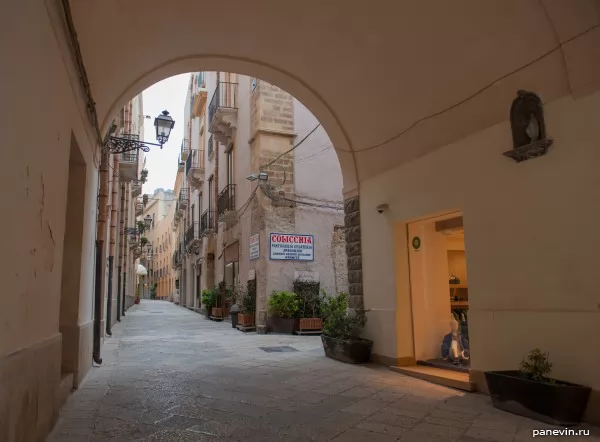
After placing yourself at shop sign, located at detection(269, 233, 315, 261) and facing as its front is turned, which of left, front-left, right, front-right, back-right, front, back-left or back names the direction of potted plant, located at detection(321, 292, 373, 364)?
front

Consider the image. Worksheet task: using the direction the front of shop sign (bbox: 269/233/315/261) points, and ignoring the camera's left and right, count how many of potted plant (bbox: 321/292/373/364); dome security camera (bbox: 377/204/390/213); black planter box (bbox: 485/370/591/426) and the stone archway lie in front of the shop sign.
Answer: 4

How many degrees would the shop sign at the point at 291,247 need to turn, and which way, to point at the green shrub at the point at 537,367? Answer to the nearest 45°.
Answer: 0° — it already faces it

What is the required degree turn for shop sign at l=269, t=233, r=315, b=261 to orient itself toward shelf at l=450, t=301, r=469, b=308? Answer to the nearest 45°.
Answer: approximately 45° to its left

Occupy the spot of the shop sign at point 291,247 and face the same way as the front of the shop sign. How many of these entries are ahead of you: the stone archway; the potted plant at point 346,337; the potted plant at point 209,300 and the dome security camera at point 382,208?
3

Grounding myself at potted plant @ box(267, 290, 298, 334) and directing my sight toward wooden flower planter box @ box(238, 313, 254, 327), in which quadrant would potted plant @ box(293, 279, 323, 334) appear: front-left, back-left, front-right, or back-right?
back-right

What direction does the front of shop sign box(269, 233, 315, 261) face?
toward the camera

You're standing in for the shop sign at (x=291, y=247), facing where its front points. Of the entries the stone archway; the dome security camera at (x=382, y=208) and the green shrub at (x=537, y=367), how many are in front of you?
3

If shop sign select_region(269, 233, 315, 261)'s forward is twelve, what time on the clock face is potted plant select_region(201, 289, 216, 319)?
The potted plant is roughly at 5 o'clock from the shop sign.

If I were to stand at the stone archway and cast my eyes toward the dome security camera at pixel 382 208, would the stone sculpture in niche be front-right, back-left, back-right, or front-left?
front-right

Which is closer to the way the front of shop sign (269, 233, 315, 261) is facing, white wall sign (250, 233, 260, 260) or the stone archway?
the stone archway
